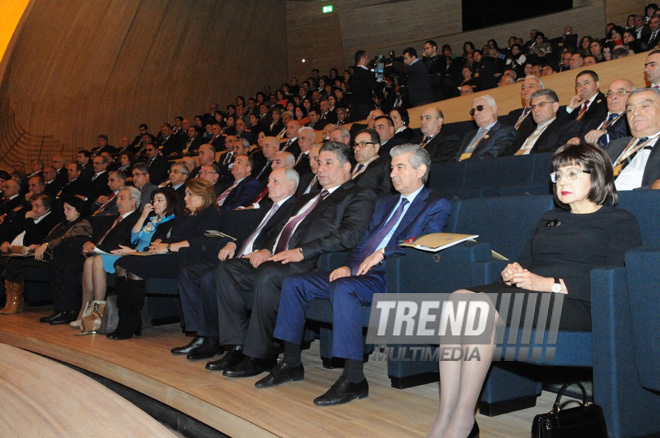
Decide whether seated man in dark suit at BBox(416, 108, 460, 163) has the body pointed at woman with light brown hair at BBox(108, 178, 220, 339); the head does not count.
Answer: yes

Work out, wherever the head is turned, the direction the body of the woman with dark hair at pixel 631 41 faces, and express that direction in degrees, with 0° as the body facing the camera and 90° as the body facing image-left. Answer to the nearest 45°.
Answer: approximately 45°

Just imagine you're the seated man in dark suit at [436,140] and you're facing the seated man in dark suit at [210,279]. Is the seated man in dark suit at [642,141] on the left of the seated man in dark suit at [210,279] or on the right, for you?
left

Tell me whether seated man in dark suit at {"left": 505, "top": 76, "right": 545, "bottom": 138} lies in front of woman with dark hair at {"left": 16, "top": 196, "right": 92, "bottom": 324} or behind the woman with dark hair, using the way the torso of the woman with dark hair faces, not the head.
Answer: behind

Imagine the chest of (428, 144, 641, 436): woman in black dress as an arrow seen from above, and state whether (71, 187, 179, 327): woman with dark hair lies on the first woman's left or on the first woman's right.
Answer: on the first woman's right

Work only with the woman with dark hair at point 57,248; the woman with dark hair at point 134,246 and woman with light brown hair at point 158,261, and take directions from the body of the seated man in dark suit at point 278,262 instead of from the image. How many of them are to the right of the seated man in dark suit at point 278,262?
3
